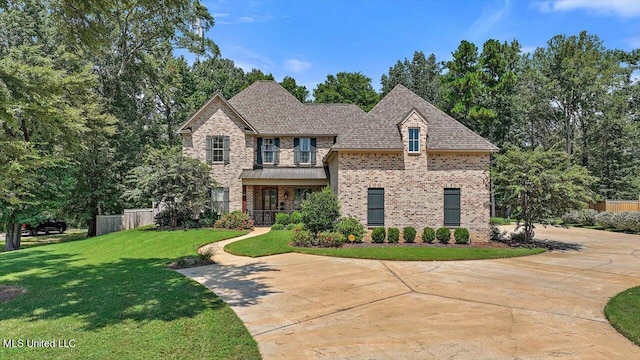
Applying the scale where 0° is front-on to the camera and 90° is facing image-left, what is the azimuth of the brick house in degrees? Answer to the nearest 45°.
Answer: approximately 0°

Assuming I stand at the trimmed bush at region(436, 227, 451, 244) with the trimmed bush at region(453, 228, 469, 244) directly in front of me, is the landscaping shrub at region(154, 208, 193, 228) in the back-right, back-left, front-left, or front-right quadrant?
back-left

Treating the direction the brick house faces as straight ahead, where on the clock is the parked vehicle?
The parked vehicle is roughly at 4 o'clock from the brick house.

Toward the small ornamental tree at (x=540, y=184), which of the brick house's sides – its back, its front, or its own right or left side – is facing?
left
